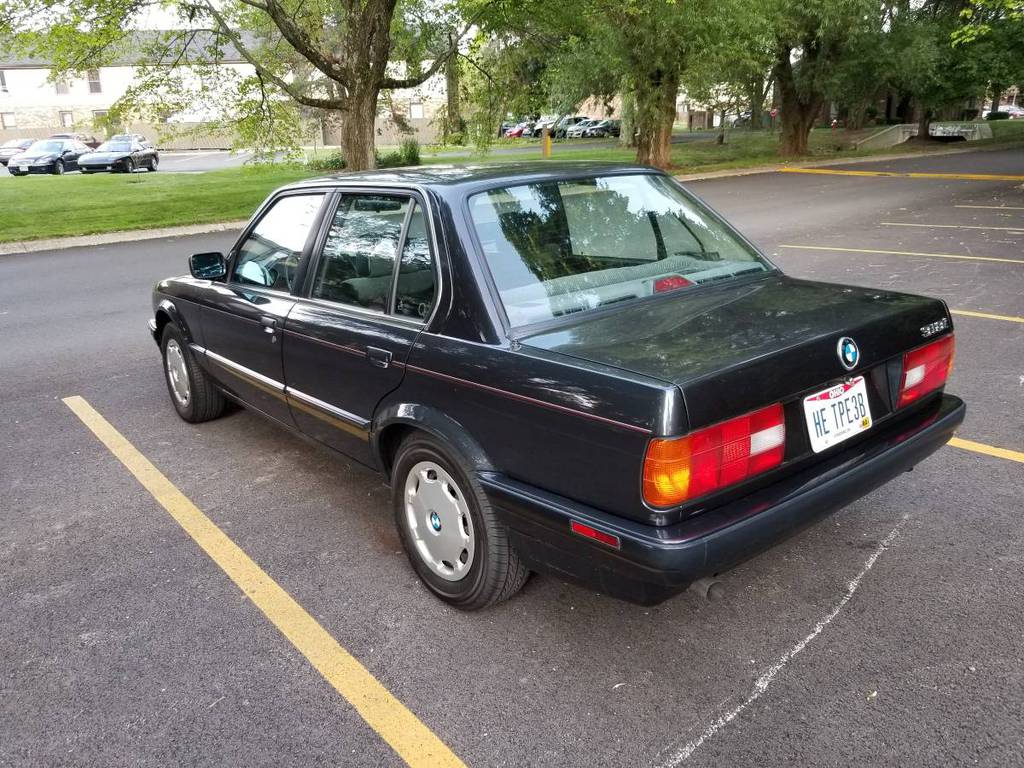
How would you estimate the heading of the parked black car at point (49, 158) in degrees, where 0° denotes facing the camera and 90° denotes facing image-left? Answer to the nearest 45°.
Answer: approximately 45°

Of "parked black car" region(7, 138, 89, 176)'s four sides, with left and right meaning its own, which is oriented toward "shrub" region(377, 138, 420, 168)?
left

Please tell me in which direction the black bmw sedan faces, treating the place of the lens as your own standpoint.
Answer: facing away from the viewer and to the left of the viewer

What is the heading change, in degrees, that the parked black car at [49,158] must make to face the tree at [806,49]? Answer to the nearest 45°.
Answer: approximately 90° to its left

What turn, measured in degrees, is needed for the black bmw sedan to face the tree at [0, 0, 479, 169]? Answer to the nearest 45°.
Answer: approximately 45° to its right

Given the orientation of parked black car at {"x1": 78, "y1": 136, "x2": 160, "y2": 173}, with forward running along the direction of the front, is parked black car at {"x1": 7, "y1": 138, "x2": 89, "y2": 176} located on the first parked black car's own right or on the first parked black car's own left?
on the first parked black car's own right

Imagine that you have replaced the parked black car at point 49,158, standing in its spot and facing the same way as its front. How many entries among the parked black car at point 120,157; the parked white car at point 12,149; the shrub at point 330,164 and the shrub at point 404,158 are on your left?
3

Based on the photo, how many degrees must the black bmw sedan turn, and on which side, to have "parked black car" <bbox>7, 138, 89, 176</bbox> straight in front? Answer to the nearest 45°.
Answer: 0° — it already faces it

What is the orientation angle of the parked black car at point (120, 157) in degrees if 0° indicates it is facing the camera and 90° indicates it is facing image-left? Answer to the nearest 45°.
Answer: approximately 45°

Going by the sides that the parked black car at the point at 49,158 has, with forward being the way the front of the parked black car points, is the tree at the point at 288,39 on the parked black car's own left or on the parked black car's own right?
on the parked black car's own left
